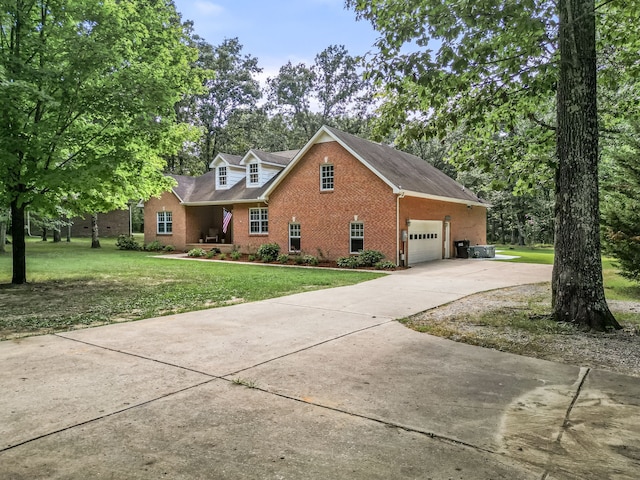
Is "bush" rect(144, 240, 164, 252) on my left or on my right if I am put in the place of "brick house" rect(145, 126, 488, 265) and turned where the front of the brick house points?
on my right

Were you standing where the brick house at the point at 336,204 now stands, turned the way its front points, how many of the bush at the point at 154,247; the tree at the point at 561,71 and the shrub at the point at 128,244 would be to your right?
2

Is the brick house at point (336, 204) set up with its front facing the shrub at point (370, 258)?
no

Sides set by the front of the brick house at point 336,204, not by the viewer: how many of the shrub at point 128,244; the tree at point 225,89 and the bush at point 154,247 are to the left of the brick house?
0

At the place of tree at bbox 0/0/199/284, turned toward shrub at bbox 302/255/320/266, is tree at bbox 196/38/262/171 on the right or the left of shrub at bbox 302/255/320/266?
left

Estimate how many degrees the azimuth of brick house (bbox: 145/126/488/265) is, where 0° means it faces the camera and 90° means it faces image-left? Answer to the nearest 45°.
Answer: approximately 45°

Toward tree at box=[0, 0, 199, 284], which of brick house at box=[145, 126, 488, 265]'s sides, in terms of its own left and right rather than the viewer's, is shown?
front

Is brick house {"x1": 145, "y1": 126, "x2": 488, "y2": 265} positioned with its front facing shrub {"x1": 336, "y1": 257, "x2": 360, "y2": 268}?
no

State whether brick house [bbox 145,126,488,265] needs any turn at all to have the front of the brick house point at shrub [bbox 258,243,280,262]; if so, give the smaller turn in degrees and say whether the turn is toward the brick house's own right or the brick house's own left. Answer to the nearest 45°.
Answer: approximately 45° to the brick house's own right

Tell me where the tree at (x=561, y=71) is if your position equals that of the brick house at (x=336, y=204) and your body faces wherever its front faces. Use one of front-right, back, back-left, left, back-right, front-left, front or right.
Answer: front-left

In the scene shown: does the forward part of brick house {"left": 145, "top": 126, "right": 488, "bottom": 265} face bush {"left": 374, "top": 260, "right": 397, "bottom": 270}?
no

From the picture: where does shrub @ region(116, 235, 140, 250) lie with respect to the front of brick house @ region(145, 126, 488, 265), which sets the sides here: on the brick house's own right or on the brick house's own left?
on the brick house's own right
